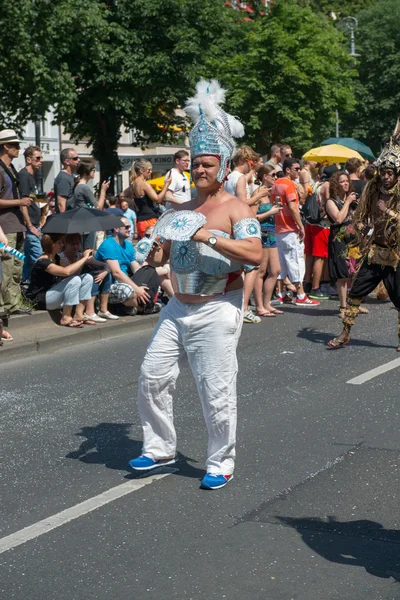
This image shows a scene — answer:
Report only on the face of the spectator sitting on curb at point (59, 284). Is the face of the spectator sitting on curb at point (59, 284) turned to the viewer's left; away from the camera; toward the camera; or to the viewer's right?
to the viewer's right

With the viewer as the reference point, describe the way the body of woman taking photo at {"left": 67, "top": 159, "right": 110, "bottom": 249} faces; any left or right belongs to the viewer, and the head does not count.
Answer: facing to the right of the viewer

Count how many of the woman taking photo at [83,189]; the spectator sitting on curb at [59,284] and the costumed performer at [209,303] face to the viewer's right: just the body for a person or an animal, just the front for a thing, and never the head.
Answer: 2

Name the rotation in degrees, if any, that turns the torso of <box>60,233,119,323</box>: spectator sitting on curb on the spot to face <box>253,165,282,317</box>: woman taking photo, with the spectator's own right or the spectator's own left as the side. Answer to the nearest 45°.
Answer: approximately 45° to the spectator's own left

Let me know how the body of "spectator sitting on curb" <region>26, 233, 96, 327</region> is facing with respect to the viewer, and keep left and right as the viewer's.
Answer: facing to the right of the viewer

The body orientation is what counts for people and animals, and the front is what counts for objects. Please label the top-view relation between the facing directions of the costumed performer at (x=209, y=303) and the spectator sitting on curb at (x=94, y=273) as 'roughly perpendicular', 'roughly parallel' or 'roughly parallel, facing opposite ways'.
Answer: roughly perpendicular

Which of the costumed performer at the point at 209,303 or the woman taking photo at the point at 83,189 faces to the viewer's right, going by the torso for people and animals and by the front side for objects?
the woman taking photo

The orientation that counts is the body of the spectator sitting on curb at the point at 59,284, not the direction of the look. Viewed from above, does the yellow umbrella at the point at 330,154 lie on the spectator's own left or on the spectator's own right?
on the spectator's own left

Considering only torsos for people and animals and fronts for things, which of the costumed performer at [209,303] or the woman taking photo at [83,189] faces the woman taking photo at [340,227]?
the woman taking photo at [83,189]

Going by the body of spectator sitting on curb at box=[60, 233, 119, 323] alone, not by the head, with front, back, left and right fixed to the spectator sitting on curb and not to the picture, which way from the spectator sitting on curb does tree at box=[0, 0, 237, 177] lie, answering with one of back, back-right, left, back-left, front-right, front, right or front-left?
back-left

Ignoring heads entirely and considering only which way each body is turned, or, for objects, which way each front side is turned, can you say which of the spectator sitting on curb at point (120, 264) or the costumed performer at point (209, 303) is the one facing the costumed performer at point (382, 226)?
the spectator sitting on curb

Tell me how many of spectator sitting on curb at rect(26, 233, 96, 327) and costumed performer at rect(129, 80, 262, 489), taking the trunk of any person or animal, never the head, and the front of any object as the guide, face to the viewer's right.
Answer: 1

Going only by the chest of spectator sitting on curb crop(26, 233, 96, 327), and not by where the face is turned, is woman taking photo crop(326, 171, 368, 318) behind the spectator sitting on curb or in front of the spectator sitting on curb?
in front

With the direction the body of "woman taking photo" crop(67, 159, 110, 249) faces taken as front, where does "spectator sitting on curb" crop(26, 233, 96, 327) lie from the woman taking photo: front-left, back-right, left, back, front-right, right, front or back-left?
right

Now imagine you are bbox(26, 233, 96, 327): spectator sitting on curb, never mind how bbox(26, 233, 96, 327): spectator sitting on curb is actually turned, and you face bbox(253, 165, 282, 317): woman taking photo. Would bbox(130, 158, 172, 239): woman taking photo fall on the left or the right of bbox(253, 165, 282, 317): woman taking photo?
left
